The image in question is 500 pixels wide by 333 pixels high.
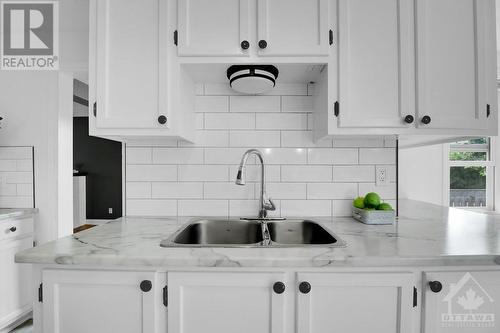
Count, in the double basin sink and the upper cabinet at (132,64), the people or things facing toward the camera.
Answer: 2

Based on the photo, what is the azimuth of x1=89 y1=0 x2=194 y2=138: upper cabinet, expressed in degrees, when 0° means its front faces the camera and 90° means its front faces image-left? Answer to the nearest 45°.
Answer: approximately 0°

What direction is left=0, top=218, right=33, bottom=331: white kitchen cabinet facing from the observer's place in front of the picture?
facing the viewer and to the right of the viewer
